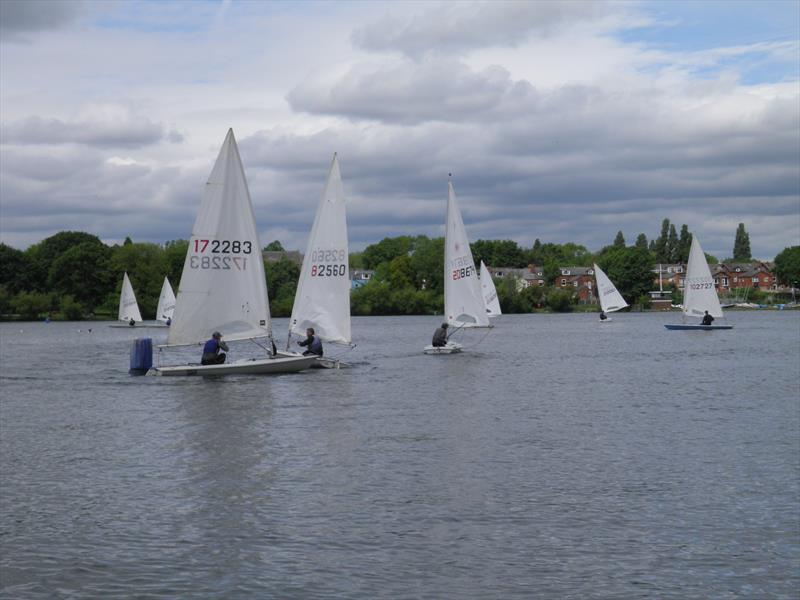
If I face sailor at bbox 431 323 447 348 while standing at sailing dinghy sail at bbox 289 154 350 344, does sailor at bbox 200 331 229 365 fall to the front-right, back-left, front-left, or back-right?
back-left

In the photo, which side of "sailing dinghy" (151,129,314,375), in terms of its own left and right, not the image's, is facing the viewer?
right

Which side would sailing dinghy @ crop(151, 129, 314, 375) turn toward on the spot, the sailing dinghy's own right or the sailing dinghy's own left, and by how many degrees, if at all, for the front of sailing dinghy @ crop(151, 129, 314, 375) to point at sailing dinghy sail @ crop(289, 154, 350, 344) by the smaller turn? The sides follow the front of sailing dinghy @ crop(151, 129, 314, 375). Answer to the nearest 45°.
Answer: approximately 45° to the sailing dinghy's own left

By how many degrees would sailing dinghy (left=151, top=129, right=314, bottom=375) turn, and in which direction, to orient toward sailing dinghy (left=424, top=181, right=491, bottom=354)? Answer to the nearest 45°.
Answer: approximately 45° to its left

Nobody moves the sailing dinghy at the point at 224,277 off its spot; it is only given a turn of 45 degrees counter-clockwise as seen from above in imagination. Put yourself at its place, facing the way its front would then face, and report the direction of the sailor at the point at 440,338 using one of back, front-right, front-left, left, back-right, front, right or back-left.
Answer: front

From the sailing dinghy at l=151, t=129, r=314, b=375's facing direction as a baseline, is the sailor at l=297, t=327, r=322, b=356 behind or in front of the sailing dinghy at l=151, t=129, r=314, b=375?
in front
